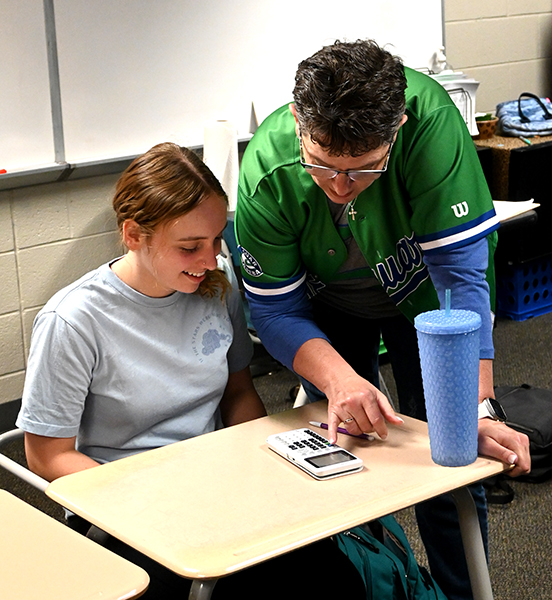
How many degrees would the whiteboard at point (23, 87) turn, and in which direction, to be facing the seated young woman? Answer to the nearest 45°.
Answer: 0° — it already faces them

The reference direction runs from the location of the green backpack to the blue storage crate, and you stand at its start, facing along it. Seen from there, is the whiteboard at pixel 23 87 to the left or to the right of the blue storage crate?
left

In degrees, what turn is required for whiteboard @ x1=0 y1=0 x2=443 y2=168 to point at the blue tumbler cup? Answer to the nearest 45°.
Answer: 0° — it already faces it

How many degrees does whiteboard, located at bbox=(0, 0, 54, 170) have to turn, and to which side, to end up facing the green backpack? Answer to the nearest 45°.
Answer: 0° — it already faces it

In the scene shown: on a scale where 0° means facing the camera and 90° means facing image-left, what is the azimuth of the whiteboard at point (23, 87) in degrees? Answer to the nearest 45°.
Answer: approximately 0°

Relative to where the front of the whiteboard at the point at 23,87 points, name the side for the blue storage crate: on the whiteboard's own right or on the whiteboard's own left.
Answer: on the whiteboard's own left
